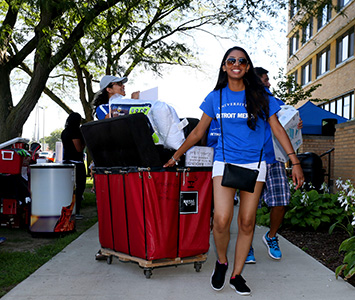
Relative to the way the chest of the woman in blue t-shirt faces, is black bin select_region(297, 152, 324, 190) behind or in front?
behind

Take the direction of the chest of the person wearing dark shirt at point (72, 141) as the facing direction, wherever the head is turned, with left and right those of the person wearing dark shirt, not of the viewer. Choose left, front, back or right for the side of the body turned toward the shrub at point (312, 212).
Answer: right

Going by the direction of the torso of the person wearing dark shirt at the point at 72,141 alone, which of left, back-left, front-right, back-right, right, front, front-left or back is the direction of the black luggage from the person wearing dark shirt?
back-right

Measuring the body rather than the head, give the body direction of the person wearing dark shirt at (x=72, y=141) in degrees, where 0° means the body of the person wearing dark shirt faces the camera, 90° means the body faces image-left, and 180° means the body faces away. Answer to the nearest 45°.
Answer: approximately 225°

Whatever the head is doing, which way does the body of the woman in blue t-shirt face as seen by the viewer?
toward the camera

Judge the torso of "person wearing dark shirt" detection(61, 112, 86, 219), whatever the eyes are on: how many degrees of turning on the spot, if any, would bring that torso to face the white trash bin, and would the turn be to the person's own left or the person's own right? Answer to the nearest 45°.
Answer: approximately 135° to the person's own right

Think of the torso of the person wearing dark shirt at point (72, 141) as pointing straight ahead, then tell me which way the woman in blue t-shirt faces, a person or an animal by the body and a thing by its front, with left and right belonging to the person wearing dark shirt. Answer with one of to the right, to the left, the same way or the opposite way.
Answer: the opposite way

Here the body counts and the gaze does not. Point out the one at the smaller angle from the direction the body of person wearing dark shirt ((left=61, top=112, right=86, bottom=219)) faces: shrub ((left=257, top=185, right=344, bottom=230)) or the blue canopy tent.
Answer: the blue canopy tent

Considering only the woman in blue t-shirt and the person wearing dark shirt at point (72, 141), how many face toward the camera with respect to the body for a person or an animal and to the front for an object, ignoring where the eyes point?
1

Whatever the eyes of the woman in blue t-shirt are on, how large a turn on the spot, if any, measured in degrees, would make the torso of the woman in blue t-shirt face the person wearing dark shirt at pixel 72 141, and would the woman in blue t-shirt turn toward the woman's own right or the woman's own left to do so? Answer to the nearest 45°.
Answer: approximately 135° to the woman's own right
